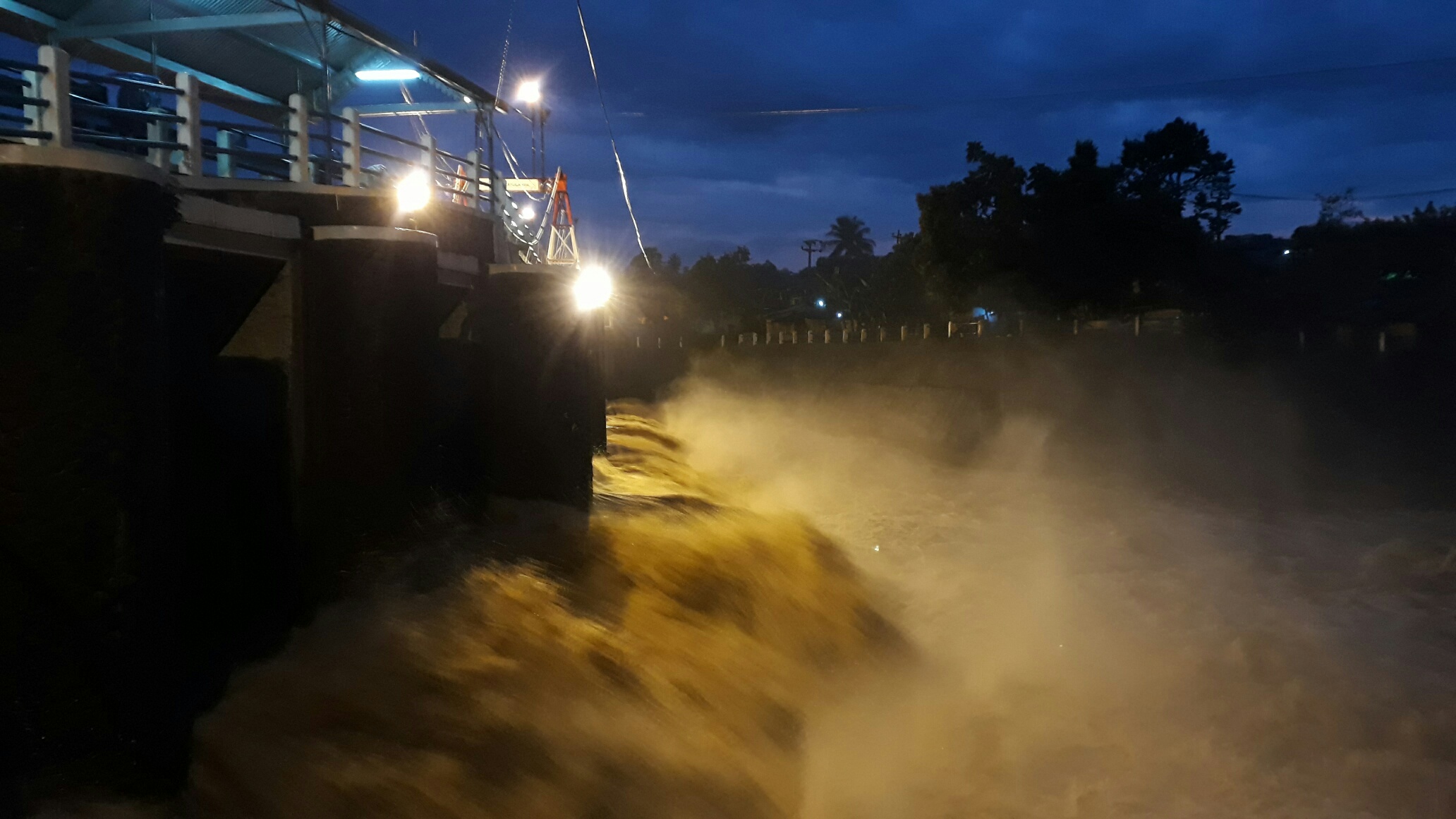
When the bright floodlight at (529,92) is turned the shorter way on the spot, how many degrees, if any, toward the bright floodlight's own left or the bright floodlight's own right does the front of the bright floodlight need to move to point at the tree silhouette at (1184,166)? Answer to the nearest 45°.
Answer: approximately 135° to the bright floodlight's own left

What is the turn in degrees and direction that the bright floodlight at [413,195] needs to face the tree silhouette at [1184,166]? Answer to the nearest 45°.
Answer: approximately 135° to its left

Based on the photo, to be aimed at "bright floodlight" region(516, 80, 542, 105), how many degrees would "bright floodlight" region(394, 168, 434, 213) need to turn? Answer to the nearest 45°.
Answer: approximately 180°

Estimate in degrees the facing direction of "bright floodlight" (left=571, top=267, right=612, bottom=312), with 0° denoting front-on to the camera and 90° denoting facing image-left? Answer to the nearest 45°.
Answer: approximately 0°

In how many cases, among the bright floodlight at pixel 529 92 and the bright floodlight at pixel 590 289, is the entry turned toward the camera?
2

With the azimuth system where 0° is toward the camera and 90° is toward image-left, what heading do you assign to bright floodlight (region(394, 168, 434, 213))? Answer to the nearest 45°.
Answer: approximately 0°
